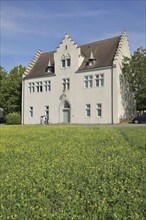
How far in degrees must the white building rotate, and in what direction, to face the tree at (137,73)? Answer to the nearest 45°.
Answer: approximately 90° to its left

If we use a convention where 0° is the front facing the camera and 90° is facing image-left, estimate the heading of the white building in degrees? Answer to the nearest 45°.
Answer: approximately 45°

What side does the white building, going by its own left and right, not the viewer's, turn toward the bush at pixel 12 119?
right
